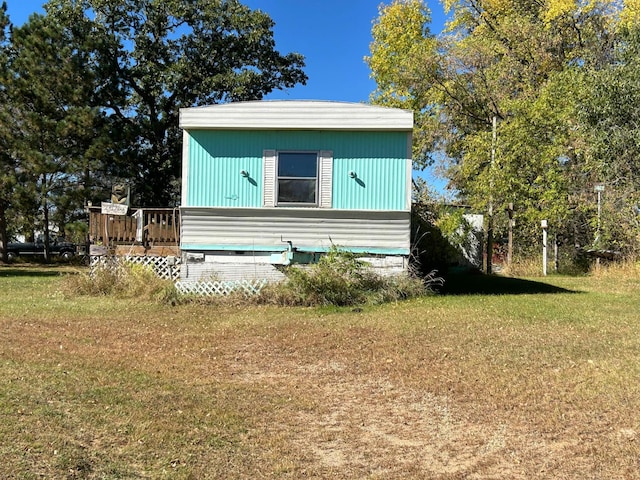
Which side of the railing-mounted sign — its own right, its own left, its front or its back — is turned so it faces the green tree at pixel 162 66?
back

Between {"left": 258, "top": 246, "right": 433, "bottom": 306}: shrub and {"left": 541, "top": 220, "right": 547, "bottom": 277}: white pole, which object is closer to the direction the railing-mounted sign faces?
the shrub

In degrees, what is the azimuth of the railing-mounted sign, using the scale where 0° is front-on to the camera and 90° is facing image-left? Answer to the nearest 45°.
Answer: approximately 0°

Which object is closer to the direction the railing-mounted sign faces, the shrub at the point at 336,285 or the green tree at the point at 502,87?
the shrub

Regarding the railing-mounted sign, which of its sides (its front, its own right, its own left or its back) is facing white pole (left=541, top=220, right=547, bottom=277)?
left
